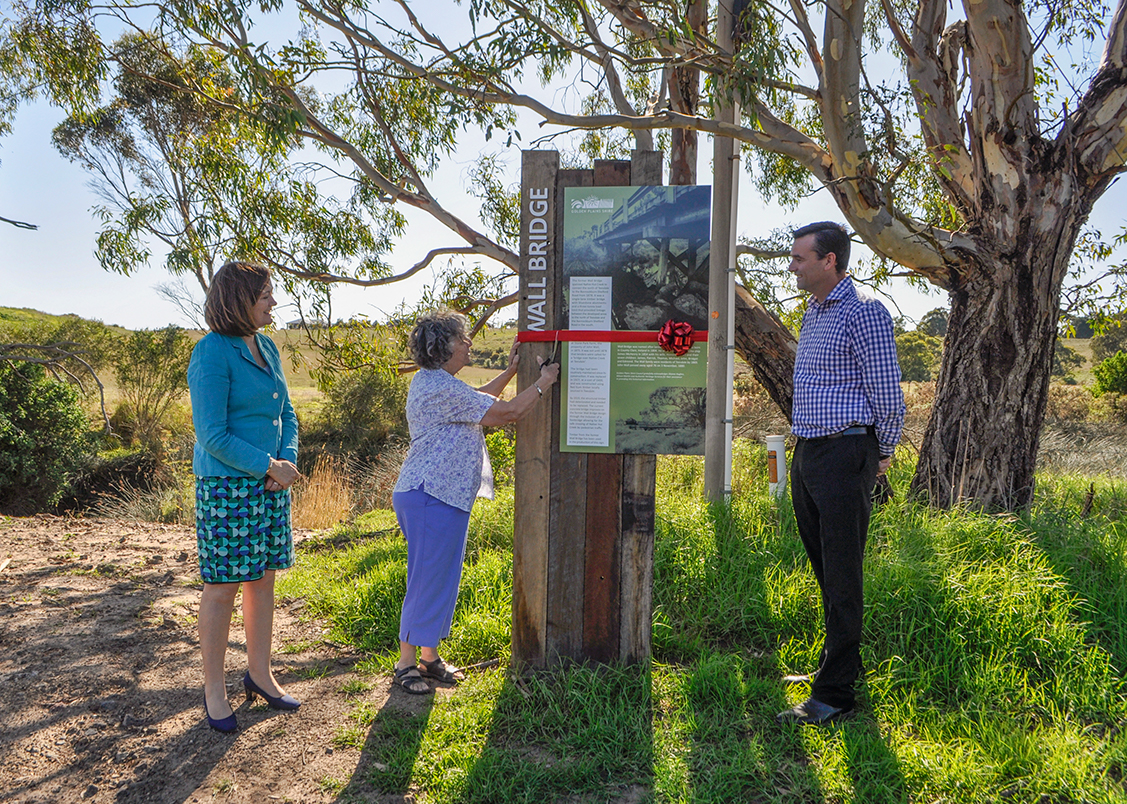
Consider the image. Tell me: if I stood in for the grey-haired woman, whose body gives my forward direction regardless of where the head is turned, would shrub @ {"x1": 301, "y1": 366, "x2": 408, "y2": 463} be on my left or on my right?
on my left

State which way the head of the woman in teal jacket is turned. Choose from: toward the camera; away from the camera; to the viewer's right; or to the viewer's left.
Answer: to the viewer's right

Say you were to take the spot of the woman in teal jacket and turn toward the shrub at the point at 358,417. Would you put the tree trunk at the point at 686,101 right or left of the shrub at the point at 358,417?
right

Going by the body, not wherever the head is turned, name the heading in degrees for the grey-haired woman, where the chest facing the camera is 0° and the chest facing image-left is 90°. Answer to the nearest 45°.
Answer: approximately 270°

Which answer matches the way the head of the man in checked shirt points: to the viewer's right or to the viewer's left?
to the viewer's left

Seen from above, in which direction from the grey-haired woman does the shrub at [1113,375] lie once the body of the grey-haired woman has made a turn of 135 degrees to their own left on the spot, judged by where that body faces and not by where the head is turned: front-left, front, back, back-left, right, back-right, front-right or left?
right

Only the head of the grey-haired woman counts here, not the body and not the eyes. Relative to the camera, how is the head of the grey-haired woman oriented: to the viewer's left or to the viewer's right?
to the viewer's right

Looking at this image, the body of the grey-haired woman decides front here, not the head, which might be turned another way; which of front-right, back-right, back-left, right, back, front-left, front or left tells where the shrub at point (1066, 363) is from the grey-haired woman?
front-left

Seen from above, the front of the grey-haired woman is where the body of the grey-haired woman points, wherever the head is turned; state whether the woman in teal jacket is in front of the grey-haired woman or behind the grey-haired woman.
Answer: behind

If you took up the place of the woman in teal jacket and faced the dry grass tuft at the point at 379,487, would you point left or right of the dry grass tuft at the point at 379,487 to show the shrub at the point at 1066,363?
right
